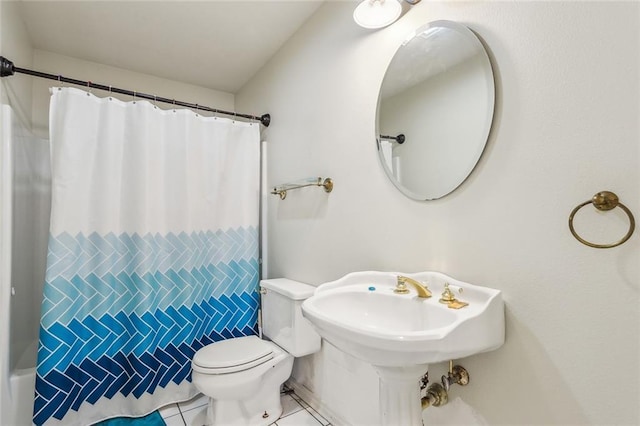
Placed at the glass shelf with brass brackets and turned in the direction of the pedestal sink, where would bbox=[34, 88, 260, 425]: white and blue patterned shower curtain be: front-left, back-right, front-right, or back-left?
back-right

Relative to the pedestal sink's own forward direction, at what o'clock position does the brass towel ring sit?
The brass towel ring is roughly at 8 o'clock from the pedestal sink.

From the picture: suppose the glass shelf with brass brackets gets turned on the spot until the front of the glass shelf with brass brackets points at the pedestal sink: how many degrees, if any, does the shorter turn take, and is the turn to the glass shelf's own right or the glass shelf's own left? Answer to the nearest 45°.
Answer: approximately 45° to the glass shelf's own left

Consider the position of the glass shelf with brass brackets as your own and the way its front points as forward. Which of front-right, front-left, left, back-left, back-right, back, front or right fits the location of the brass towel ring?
left

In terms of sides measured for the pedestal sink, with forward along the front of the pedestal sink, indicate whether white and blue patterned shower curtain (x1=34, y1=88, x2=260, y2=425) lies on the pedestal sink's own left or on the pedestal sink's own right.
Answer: on the pedestal sink's own right

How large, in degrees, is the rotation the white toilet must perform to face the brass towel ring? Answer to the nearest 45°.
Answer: approximately 90° to its left

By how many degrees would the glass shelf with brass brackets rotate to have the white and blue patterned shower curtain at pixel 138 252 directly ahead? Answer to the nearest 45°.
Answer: approximately 45° to its right

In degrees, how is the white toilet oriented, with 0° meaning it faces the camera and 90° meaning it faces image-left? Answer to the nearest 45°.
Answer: approximately 45°

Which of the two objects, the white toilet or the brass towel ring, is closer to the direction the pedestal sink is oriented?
the white toilet

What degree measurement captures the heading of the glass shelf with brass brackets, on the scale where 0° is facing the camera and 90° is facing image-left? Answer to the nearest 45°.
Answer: approximately 45°
